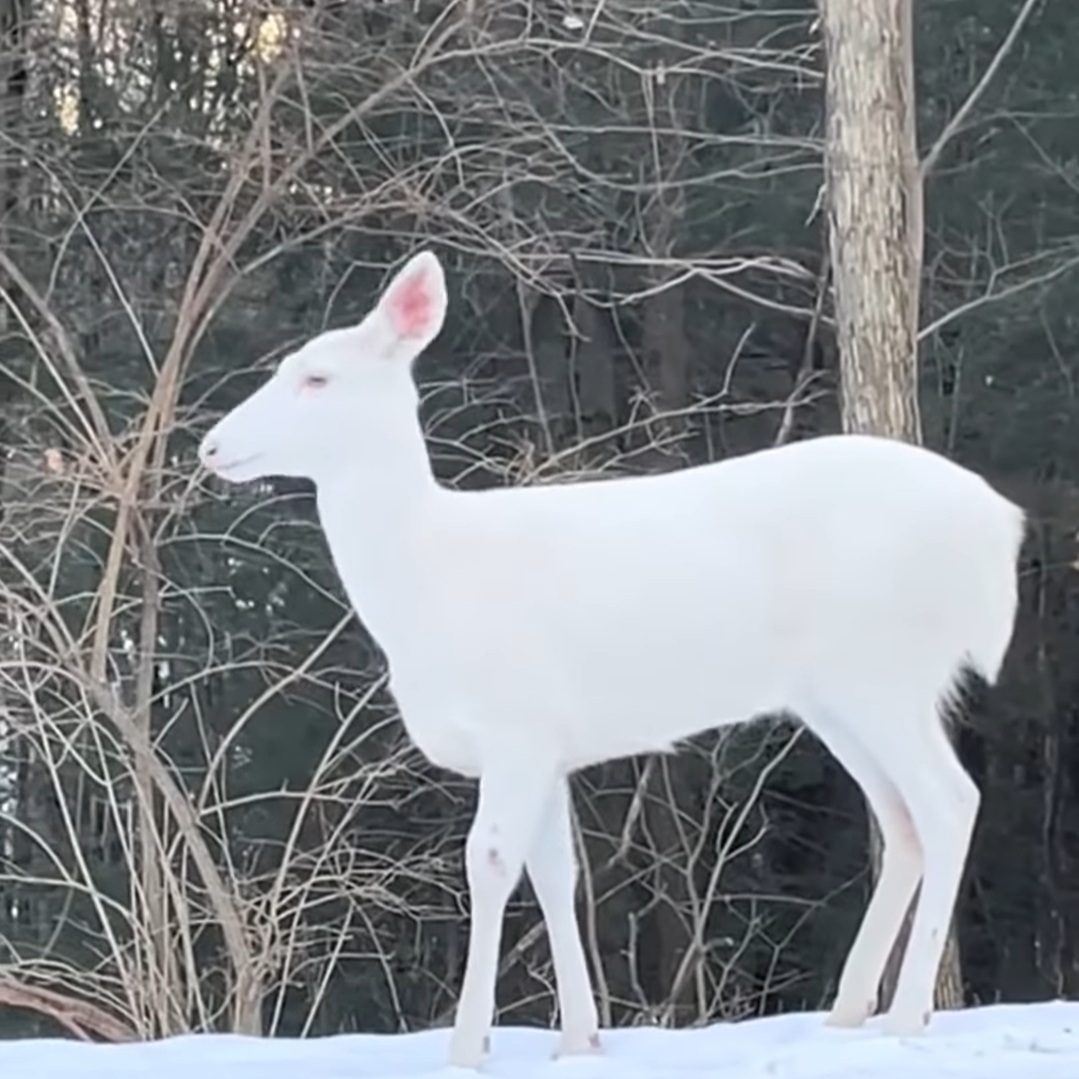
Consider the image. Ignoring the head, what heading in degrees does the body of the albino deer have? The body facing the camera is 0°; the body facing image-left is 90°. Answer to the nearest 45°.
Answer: approximately 90°

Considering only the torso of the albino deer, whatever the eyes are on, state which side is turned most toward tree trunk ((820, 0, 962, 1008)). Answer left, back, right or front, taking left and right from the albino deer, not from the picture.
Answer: right
